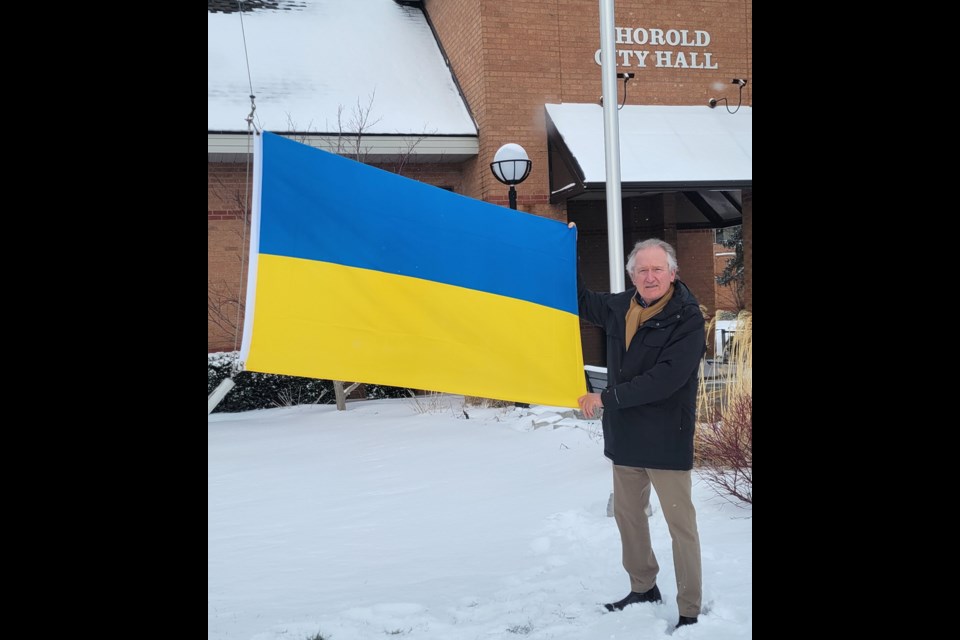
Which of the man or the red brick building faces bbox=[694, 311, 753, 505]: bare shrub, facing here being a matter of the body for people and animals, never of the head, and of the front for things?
the red brick building

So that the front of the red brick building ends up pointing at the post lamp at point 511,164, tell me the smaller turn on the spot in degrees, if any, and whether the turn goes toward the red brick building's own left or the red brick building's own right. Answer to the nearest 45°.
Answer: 0° — it already faces it

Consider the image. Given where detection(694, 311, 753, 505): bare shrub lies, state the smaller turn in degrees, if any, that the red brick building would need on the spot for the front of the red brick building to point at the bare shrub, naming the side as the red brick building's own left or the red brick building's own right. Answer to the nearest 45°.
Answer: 0° — it already faces it

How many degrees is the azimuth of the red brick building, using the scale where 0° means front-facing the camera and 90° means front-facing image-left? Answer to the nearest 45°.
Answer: approximately 0°

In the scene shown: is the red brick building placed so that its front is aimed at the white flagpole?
yes

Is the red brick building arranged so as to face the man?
yes

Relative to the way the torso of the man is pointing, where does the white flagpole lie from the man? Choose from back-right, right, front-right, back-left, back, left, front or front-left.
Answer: back-right
